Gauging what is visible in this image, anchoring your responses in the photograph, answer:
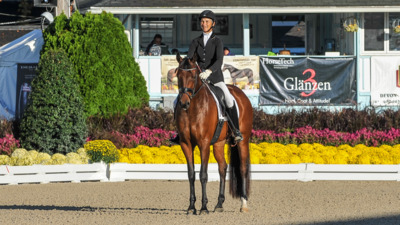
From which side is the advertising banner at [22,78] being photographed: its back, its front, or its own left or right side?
front

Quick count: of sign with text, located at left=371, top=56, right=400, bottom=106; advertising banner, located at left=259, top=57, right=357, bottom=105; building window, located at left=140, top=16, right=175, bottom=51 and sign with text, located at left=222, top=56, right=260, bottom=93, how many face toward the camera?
4

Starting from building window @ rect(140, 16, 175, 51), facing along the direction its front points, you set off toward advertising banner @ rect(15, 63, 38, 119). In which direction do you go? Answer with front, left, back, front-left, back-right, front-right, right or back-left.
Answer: front-right

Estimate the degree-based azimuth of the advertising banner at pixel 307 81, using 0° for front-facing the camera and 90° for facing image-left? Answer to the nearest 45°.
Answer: approximately 0°

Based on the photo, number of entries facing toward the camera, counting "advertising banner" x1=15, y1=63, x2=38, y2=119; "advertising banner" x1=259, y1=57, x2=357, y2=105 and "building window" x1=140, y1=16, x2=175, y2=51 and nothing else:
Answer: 3

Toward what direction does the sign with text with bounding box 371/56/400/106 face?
toward the camera

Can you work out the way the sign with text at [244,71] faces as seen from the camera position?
facing the viewer

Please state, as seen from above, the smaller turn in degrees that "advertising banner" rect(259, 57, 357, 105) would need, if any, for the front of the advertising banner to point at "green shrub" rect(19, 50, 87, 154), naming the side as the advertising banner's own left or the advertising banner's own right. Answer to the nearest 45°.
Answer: approximately 45° to the advertising banner's own right

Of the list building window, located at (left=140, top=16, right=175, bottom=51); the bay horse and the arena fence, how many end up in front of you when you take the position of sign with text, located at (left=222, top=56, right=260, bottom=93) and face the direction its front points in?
2

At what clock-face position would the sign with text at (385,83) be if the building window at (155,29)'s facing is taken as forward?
The sign with text is roughly at 10 o'clock from the building window.

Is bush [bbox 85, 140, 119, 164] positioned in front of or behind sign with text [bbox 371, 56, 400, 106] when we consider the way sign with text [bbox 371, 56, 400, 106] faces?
in front

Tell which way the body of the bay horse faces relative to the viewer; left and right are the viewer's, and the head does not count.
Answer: facing the viewer and to the left of the viewer

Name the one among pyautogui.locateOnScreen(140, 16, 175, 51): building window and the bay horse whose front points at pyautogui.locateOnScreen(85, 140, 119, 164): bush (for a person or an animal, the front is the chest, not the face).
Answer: the building window

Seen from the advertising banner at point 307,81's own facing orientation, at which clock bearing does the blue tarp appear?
The blue tarp is roughly at 3 o'clock from the advertising banner.

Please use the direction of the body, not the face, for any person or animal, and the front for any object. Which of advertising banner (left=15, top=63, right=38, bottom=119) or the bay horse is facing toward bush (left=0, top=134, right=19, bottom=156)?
the advertising banner

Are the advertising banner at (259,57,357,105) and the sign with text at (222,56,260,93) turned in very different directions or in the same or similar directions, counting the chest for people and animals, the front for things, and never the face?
same or similar directions

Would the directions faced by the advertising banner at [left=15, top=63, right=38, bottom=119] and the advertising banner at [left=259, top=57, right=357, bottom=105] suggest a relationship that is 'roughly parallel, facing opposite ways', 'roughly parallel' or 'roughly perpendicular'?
roughly parallel

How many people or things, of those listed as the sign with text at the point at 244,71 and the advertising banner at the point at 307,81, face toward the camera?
2

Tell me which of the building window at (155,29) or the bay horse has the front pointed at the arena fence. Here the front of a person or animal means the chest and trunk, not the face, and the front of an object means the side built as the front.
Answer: the building window

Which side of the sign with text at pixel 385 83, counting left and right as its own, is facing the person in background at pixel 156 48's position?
right
